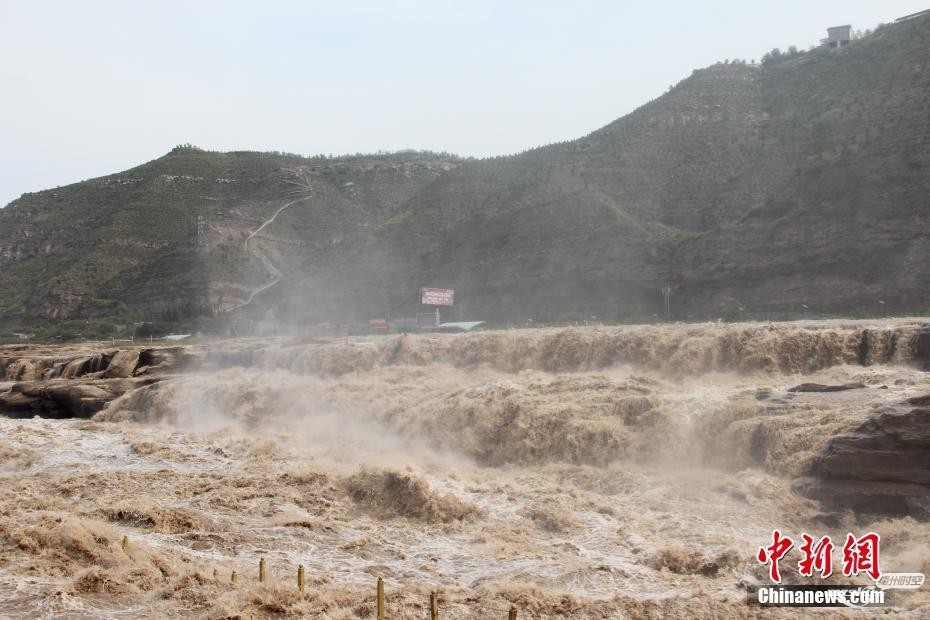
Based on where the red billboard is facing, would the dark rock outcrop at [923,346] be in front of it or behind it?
in front

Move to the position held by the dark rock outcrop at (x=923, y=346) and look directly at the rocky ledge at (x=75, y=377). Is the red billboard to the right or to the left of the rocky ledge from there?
right

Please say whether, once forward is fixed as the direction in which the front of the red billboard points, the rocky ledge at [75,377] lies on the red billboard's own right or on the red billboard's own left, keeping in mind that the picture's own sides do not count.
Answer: on the red billboard's own right

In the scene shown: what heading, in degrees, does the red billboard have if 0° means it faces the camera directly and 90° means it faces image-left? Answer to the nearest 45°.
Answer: approximately 0°

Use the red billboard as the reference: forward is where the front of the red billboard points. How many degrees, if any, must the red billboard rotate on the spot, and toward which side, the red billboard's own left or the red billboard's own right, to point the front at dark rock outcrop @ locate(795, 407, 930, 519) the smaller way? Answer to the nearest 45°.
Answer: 0° — it already faces it

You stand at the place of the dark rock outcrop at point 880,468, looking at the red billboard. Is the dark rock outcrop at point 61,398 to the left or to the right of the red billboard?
left

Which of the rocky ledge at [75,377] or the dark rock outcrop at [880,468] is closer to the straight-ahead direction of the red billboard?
the dark rock outcrop

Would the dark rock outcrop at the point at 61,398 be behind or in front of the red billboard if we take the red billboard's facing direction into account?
in front
